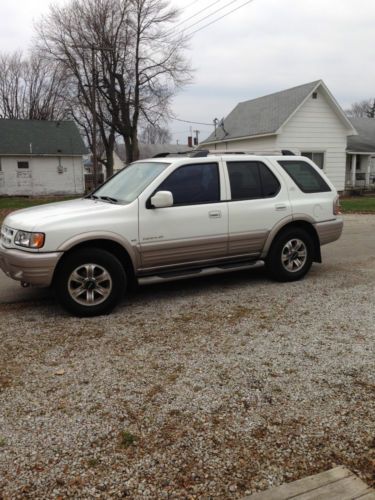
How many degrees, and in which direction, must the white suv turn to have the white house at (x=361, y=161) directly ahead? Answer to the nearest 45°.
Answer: approximately 180°

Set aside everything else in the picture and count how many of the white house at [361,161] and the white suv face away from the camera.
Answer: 0

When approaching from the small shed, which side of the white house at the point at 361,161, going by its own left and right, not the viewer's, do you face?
right

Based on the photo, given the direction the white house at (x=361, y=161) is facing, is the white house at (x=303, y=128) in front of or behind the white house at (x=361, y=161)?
in front

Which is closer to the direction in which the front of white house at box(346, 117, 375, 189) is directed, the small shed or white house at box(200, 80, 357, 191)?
the white house

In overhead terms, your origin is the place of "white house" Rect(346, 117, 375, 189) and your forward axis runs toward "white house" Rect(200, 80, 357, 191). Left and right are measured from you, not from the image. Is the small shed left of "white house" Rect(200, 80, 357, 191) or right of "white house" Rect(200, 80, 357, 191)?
right

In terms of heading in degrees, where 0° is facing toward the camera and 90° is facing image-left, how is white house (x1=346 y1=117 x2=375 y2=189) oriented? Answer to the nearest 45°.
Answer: approximately 0°
